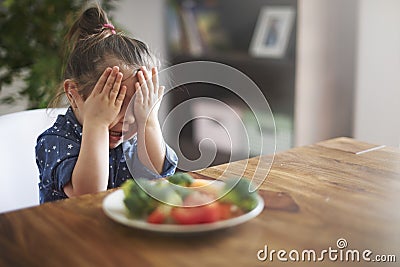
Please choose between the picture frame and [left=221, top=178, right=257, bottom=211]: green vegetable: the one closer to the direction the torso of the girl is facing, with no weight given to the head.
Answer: the green vegetable

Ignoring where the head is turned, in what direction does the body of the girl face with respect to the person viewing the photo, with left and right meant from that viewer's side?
facing the viewer and to the right of the viewer

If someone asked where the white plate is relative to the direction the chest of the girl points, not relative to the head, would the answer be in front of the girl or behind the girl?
in front

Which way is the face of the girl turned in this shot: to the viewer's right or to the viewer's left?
to the viewer's right

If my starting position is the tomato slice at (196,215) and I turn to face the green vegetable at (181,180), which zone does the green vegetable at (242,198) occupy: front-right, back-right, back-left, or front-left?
front-right

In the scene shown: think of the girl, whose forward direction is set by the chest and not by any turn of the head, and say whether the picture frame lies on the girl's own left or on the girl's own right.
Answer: on the girl's own left

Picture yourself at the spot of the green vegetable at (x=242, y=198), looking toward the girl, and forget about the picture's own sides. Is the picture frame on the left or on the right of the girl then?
right

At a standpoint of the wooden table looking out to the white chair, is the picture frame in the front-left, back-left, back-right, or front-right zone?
front-right

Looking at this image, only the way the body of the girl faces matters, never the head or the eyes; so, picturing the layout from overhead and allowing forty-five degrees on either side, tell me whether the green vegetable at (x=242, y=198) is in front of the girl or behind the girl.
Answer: in front
